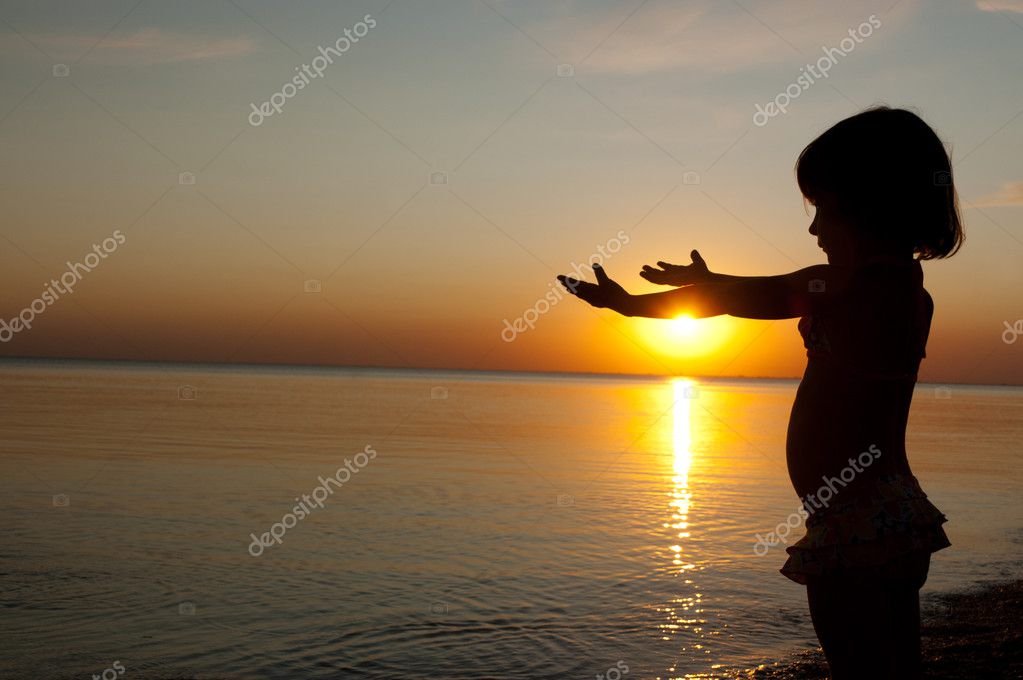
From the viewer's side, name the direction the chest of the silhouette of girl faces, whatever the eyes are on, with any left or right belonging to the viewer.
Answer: facing to the left of the viewer
